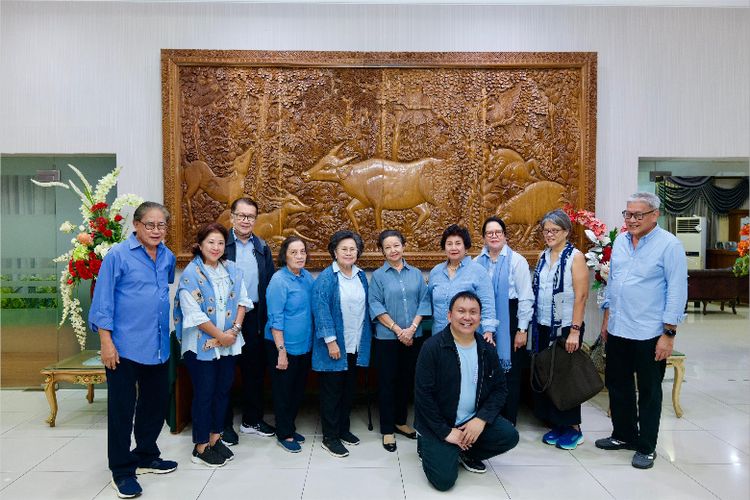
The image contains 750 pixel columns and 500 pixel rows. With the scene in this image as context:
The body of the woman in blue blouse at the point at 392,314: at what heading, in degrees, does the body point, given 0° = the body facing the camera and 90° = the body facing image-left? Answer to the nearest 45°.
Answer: approximately 0°

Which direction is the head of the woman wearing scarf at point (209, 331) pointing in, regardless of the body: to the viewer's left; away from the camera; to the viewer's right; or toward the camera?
toward the camera

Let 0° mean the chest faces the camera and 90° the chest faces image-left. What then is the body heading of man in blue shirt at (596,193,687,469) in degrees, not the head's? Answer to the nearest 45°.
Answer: approximately 45°

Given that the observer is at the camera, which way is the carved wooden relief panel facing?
facing the viewer

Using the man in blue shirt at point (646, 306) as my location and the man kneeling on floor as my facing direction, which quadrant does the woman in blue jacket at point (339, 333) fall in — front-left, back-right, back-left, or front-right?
front-right

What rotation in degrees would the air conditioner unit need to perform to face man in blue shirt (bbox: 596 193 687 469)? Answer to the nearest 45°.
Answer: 0° — it already faces them

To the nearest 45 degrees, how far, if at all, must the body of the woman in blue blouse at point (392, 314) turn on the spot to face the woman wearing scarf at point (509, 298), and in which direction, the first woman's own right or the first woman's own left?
approximately 90° to the first woman's own left

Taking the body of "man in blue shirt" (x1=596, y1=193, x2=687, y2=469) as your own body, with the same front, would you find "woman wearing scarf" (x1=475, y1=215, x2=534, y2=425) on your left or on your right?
on your right

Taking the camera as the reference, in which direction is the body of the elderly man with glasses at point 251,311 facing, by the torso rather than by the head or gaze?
toward the camera

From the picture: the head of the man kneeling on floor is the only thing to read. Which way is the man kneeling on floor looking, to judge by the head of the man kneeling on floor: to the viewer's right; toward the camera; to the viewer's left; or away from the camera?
toward the camera

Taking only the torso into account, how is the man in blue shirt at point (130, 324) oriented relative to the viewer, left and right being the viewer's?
facing the viewer and to the right of the viewer

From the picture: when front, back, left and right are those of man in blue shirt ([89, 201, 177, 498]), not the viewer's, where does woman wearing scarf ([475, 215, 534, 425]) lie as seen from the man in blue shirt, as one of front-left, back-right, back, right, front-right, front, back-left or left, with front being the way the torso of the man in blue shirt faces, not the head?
front-left
